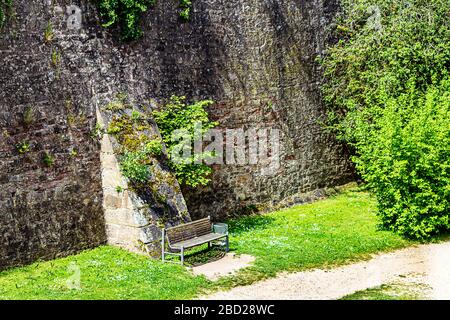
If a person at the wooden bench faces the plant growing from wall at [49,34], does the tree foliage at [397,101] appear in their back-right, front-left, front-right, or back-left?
back-right

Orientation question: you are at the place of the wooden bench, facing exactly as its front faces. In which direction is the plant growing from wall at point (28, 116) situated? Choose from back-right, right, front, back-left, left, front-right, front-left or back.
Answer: back-right

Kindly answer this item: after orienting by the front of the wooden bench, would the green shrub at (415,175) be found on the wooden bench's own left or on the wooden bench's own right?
on the wooden bench's own left
